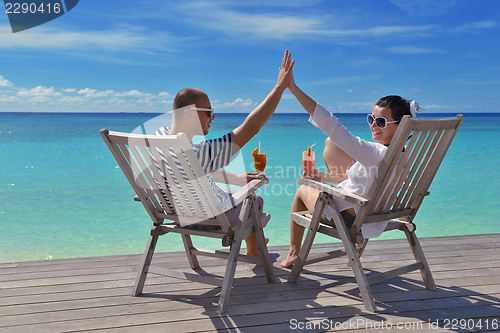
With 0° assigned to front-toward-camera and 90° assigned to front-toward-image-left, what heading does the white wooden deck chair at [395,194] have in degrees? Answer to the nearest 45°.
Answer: approximately 135°

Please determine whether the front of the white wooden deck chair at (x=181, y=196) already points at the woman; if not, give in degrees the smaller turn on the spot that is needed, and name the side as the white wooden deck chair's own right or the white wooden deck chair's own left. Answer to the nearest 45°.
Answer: approximately 45° to the white wooden deck chair's own right

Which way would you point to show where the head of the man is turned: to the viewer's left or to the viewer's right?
to the viewer's right

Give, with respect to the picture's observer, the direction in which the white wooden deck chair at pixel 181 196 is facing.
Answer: facing away from the viewer and to the right of the viewer
